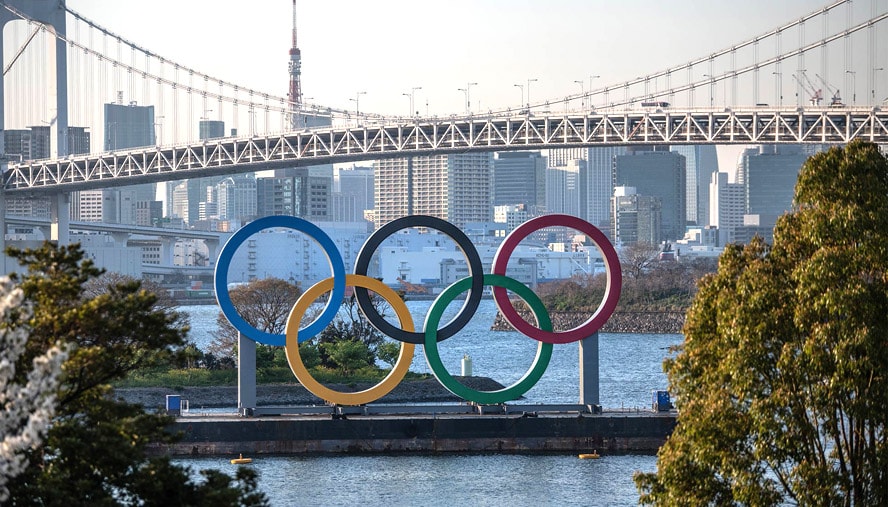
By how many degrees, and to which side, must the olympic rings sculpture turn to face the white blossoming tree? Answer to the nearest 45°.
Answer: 0° — it already faces it

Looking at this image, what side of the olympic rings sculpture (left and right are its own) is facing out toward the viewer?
front

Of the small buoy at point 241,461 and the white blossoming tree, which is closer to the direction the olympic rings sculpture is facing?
the white blossoming tree

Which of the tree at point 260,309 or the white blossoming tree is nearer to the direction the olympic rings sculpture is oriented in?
the white blossoming tree

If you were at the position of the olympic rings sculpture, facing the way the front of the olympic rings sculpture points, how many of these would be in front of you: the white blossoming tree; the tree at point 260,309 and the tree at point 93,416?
2

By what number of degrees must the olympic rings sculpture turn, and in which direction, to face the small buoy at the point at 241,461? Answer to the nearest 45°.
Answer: approximately 45° to its right

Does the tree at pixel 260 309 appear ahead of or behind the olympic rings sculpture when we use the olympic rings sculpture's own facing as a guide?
behind

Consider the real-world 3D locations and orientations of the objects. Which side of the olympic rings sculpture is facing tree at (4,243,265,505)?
front
